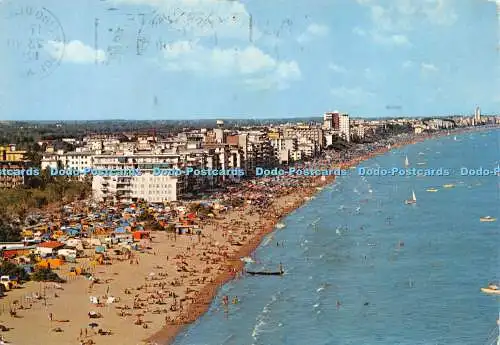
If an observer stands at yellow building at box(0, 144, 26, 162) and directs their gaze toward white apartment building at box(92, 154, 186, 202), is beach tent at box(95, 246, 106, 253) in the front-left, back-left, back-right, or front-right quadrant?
front-right

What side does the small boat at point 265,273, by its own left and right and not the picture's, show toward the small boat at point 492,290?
back

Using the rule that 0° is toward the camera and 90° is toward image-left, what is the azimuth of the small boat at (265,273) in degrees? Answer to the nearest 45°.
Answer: approximately 90°

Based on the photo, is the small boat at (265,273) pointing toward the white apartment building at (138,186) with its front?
no
